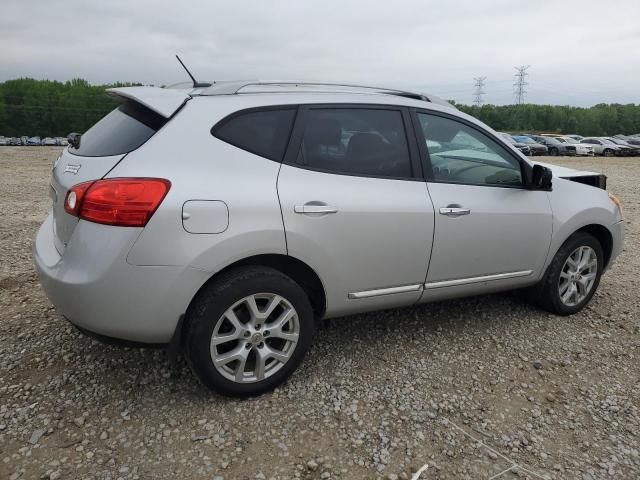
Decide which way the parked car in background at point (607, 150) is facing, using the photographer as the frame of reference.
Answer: facing the viewer and to the right of the viewer

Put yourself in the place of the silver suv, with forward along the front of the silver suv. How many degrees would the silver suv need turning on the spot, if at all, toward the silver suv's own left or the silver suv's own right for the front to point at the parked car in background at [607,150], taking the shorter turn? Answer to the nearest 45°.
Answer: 0° — it already faces it

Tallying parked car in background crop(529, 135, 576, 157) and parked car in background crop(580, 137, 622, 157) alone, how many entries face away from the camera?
0

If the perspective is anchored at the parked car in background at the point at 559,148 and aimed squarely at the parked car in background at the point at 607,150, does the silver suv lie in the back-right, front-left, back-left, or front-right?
back-right

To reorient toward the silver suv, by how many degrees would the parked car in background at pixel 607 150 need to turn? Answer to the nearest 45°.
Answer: approximately 45° to its right

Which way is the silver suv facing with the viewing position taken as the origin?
facing away from the viewer and to the right of the viewer

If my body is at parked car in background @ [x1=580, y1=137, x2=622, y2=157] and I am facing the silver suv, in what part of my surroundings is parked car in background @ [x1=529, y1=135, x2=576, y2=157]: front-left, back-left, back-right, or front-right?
front-right

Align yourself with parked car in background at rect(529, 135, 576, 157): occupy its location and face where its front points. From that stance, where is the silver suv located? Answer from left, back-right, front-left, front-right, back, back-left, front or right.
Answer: front-right

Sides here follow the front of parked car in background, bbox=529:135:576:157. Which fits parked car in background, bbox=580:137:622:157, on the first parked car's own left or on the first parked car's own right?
on the first parked car's own left

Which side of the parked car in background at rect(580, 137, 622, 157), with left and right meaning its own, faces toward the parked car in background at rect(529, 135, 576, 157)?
right

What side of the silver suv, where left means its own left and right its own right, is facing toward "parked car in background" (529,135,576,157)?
front

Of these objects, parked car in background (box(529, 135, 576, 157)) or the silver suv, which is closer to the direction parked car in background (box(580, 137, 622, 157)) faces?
the silver suv

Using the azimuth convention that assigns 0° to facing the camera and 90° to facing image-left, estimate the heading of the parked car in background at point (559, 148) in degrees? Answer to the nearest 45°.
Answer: approximately 315°
